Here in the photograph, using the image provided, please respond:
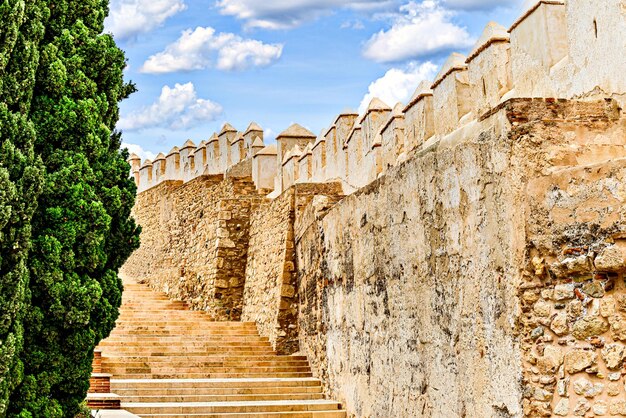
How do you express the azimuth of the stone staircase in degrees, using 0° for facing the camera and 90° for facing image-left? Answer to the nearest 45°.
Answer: approximately 0°
